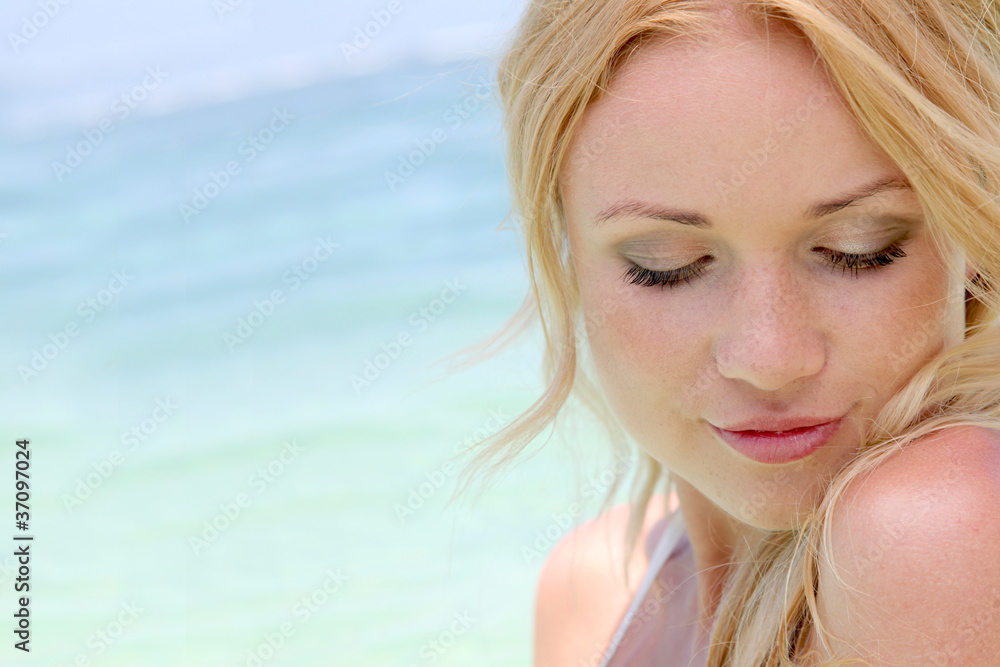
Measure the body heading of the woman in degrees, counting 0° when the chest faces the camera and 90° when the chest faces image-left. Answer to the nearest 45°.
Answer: approximately 45°
